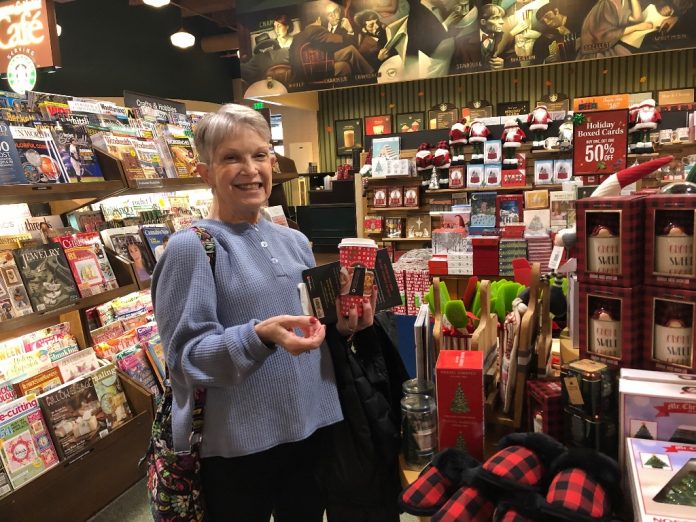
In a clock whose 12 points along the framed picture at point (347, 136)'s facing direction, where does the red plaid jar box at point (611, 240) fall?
The red plaid jar box is roughly at 12 o'clock from the framed picture.

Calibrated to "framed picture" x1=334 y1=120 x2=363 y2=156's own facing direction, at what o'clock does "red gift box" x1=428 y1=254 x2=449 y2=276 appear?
The red gift box is roughly at 12 o'clock from the framed picture.

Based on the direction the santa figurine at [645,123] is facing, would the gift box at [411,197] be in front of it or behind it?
in front

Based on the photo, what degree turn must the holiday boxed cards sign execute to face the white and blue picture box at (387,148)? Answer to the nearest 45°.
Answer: approximately 135° to its right

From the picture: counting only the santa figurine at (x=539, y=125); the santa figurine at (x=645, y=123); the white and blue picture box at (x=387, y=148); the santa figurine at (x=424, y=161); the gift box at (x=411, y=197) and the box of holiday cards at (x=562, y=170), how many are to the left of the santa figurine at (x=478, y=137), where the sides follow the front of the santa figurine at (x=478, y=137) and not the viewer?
3
